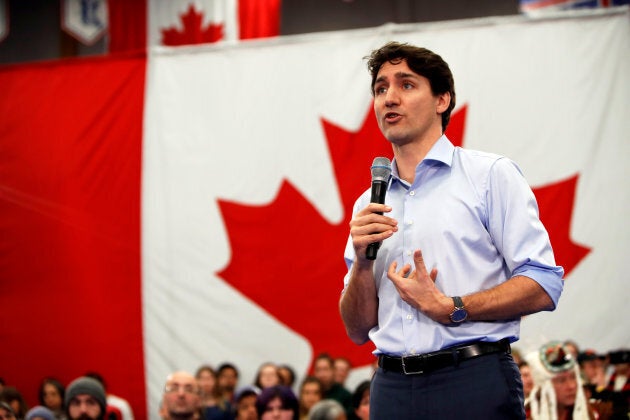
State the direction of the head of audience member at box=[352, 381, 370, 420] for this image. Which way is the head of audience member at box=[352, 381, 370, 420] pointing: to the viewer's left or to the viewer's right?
to the viewer's right

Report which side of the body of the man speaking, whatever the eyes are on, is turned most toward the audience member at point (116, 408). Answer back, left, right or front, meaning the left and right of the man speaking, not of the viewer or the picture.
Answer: right

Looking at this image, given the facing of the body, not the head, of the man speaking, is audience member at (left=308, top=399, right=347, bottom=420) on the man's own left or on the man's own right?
on the man's own right

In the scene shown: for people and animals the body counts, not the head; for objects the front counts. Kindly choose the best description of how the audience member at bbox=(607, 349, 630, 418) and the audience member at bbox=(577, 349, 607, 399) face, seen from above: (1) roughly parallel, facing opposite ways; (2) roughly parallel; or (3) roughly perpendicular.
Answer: roughly parallel

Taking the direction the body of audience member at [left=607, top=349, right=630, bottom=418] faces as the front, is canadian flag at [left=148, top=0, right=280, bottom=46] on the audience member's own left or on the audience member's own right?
on the audience member's own right

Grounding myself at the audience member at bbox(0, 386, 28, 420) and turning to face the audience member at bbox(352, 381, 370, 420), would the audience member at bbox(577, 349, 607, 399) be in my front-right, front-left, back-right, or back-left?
front-left

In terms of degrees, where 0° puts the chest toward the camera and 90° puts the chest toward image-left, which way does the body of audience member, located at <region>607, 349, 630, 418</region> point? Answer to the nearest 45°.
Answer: approximately 0°

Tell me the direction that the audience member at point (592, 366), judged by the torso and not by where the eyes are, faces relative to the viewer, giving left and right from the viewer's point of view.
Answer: facing the viewer

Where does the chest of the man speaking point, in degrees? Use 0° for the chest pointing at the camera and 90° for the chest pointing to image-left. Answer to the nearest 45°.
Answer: approximately 45°

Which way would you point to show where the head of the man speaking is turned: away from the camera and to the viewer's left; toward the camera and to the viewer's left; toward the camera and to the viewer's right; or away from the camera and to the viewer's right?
toward the camera and to the viewer's left

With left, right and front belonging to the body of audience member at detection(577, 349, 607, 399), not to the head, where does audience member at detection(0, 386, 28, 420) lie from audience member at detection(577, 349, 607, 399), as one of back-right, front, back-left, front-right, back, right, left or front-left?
right

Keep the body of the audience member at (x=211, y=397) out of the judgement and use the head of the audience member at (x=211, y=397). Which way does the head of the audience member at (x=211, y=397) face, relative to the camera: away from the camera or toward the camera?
toward the camera
